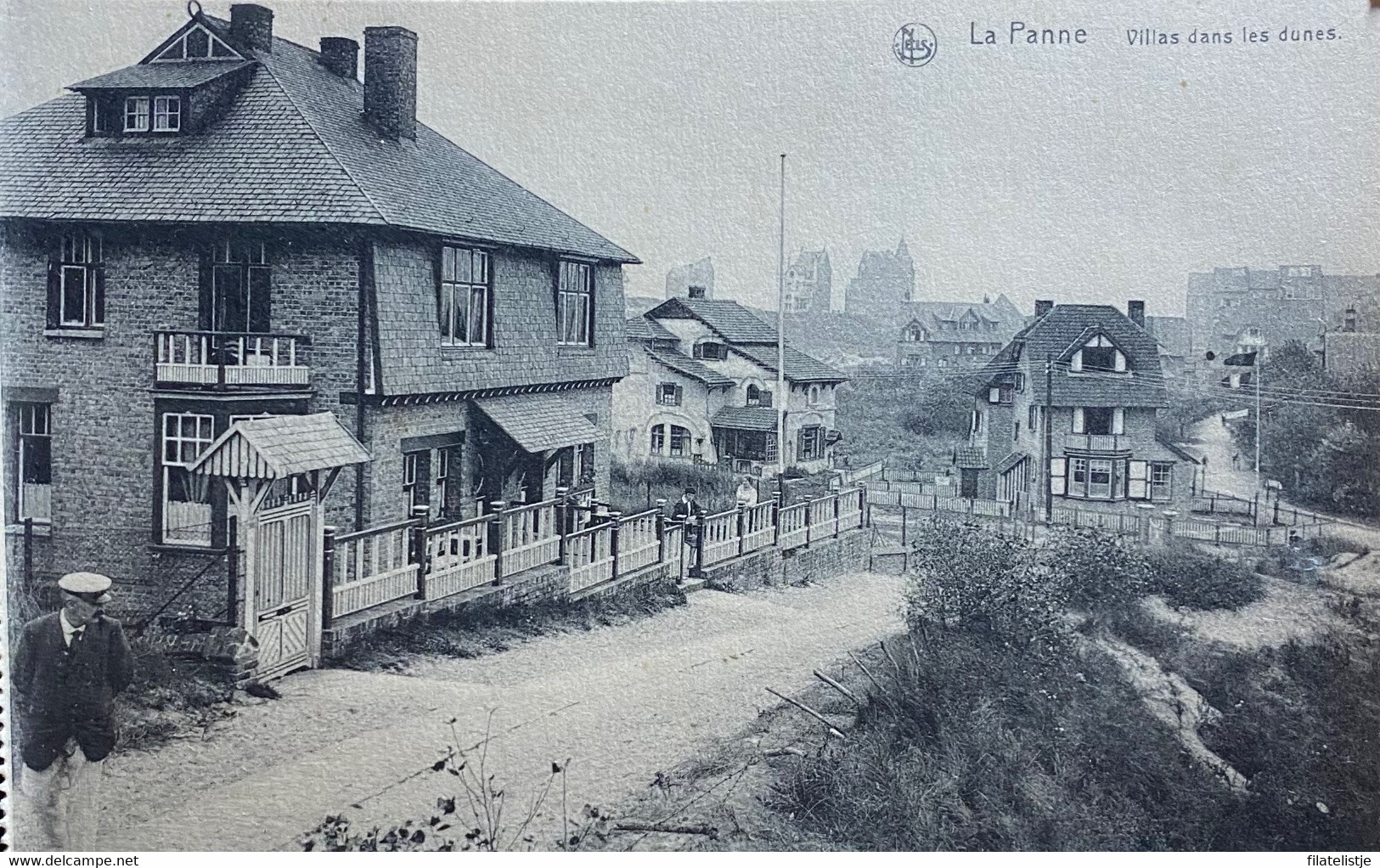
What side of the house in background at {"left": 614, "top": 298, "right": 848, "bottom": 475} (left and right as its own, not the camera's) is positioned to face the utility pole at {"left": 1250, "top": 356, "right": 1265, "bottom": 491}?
left

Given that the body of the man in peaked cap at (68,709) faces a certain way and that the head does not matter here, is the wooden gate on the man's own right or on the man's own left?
on the man's own left

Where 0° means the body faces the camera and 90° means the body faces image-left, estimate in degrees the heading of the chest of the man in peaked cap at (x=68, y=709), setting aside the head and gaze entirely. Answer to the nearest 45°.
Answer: approximately 0°

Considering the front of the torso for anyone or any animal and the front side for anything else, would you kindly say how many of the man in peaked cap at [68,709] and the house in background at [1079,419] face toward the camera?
2

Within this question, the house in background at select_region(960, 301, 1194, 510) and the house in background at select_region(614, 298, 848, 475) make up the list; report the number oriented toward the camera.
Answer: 2

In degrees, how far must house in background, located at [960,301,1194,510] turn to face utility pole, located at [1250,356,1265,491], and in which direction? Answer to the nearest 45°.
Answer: approximately 90° to its left

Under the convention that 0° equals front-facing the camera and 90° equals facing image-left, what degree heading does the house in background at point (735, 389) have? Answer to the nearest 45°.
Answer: approximately 0°

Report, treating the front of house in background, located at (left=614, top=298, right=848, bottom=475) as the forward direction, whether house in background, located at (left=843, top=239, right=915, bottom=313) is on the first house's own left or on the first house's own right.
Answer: on the first house's own left

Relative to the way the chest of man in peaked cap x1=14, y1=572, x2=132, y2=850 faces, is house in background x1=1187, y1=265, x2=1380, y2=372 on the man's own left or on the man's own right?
on the man's own left
